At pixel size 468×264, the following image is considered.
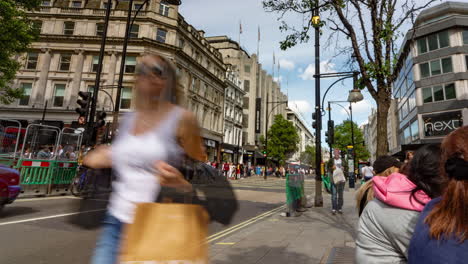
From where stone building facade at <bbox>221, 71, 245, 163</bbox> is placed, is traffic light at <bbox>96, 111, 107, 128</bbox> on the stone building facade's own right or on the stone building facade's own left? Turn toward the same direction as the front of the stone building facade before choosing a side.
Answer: on the stone building facade's own right

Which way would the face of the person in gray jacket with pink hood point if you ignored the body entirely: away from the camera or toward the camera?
away from the camera

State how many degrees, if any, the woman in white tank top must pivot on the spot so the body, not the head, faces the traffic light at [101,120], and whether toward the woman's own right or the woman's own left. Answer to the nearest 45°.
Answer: approximately 135° to the woman's own right

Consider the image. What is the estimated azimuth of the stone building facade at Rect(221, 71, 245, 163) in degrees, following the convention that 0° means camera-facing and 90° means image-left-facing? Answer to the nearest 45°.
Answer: approximately 315°

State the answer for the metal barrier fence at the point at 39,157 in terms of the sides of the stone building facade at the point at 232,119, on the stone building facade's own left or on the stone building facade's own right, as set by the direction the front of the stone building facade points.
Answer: on the stone building facade's own right

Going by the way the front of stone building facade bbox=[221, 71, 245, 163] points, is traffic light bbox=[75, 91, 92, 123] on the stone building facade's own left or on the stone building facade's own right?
on the stone building facade's own right

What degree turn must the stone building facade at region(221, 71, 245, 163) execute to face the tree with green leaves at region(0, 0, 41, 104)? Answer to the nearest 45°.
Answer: approximately 90° to its right
